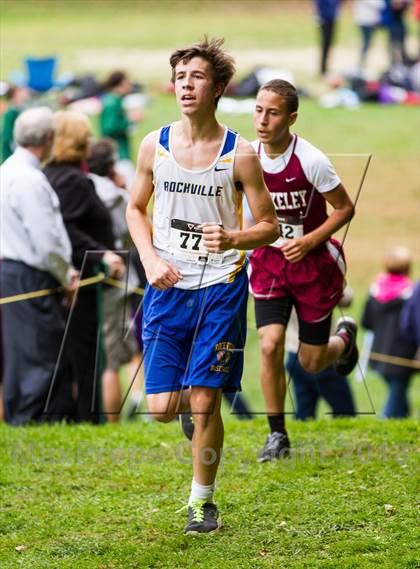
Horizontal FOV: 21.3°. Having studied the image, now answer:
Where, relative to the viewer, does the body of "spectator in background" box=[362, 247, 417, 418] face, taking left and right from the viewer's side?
facing away from the viewer

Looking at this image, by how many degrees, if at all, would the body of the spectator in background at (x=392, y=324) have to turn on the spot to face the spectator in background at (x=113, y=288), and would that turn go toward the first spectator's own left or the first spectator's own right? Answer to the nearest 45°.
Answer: approximately 135° to the first spectator's own left

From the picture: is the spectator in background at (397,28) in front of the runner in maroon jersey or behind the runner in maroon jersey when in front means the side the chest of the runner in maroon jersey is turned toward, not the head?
behind

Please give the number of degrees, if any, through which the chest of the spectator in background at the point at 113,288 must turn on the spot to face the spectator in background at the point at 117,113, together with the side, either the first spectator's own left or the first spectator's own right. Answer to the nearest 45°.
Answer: approximately 45° to the first spectator's own left

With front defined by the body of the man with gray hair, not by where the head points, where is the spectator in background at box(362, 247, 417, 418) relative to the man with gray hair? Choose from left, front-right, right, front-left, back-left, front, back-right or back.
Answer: front

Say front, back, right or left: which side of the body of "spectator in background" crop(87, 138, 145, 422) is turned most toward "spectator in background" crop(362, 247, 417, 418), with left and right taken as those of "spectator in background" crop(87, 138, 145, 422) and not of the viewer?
front

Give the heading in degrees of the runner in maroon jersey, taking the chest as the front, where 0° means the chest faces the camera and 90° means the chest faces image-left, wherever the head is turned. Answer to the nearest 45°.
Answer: approximately 45°

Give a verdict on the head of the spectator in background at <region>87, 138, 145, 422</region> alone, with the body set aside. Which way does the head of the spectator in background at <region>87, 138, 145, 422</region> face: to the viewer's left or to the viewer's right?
to the viewer's right

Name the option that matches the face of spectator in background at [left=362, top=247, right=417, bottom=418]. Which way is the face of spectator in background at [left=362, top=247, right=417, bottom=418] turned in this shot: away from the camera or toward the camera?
away from the camera

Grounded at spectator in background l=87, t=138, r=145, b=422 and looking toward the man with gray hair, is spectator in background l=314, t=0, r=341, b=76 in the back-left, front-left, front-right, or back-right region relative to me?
back-right

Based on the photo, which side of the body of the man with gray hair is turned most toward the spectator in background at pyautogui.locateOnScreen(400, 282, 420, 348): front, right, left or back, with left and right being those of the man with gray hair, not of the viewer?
front

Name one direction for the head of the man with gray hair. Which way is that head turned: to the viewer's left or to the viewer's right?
to the viewer's right

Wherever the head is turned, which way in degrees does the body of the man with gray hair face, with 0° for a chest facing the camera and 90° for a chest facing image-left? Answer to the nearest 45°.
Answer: approximately 225°
